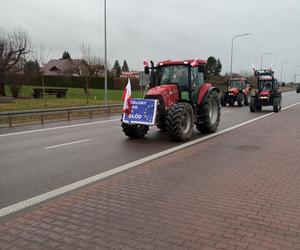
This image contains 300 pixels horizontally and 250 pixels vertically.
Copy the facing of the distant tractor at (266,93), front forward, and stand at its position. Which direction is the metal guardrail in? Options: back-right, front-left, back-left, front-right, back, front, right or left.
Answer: front-right

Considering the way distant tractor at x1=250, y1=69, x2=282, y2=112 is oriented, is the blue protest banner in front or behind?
in front

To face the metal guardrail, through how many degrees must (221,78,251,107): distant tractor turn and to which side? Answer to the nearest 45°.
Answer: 0° — it already faces it

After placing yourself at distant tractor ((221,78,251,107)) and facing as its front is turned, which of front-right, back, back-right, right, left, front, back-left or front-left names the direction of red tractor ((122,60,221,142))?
front-left

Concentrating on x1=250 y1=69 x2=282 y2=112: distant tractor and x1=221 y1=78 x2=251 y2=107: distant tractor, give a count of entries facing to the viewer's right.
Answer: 0

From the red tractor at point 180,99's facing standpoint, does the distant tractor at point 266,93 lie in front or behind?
behind

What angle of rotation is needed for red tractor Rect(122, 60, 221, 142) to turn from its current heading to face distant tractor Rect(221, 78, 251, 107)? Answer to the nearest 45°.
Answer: approximately 135° to its right

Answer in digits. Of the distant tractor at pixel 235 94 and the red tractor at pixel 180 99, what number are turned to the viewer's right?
0

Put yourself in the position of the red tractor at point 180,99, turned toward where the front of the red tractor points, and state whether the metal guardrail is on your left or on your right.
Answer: on your right

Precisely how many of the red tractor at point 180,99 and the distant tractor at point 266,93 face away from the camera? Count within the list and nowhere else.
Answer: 0

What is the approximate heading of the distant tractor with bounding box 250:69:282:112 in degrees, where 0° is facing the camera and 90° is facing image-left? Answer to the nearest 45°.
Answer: approximately 0°

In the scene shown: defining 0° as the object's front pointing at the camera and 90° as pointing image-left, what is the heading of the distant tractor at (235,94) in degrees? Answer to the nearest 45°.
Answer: approximately 45°

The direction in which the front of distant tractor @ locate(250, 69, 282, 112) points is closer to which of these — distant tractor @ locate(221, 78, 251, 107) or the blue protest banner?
the blue protest banner
